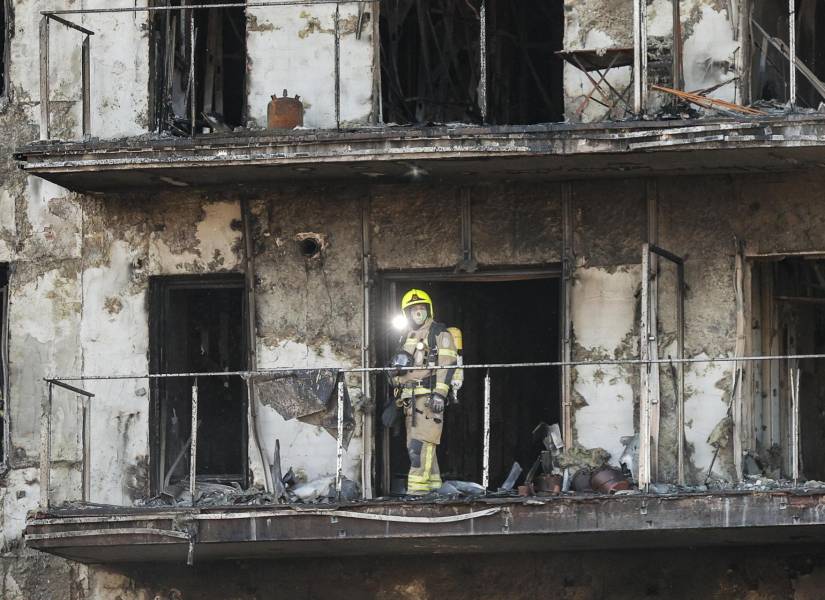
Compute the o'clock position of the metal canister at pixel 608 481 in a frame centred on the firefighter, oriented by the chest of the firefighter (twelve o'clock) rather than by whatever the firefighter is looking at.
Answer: The metal canister is roughly at 8 o'clock from the firefighter.

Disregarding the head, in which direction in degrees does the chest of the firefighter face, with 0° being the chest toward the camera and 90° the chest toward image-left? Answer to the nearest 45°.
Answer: approximately 45°

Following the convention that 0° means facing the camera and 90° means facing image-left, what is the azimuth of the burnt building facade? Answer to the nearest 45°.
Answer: approximately 0°

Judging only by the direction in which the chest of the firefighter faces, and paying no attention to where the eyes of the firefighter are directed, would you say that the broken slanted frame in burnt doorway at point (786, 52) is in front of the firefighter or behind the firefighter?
behind
